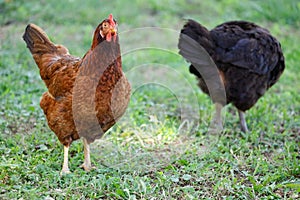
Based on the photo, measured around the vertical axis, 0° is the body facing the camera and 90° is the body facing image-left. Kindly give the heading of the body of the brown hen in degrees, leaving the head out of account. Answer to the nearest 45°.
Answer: approximately 315°

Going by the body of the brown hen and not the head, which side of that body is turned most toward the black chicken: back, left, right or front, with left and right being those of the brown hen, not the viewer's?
left
